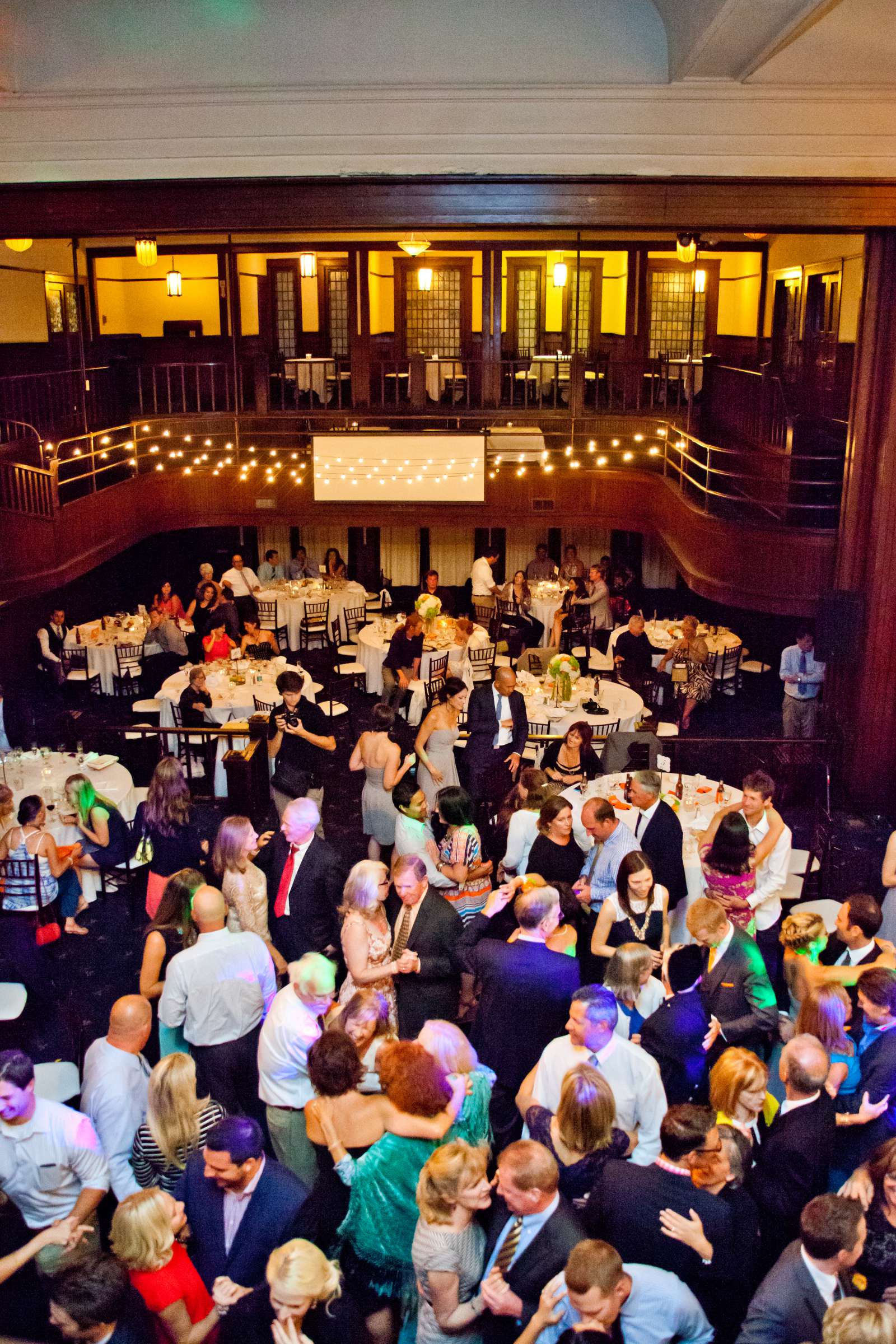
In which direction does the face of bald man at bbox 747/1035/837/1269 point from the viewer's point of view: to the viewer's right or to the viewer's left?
to the viewer's left

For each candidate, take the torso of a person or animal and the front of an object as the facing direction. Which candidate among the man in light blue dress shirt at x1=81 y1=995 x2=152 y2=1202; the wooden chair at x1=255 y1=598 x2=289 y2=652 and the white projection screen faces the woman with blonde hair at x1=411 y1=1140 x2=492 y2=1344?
the white projection screen

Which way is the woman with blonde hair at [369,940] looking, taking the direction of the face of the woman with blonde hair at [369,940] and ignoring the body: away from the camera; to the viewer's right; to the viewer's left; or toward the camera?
to the viewer's right

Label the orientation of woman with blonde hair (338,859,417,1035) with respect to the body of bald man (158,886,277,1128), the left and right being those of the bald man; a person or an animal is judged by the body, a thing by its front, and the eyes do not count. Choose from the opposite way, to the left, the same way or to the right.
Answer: to the right

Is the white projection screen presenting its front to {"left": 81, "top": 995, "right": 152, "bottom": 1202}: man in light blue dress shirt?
yes

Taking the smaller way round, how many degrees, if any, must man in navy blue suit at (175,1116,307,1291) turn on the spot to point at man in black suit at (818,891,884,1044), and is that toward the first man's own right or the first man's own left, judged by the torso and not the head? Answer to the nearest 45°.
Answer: approximately 135° to the first man's own left

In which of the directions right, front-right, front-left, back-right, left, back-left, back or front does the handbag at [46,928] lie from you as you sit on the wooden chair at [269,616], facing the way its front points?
back-right

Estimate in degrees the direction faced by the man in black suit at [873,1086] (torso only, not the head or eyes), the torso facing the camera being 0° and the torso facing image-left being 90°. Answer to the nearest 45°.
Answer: approximately 90°

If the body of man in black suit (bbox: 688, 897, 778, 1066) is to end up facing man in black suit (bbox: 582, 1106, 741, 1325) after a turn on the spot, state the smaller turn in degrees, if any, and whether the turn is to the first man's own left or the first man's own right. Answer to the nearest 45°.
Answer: approximately 45° to the first man's own left

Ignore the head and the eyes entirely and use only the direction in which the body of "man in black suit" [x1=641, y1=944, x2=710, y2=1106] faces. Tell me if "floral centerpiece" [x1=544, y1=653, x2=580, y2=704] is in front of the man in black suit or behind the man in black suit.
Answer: in front

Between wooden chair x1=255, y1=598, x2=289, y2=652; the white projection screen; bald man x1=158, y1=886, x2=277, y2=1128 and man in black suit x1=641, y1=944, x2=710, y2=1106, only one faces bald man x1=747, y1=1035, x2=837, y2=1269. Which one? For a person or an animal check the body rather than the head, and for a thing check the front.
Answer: the white projection screen

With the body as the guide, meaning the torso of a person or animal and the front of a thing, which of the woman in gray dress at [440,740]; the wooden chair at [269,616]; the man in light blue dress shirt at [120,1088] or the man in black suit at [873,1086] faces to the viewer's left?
the man in black suit

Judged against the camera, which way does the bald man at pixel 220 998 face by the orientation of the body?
away from the camera

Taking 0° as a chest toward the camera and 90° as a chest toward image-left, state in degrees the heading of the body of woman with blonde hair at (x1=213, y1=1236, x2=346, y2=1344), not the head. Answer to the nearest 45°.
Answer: approximately 45°

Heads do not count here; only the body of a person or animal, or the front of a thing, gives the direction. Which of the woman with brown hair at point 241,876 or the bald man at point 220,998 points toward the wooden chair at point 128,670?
the bald man

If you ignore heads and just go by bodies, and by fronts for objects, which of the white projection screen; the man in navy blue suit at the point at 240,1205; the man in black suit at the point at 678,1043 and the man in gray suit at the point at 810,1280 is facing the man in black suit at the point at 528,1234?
the white projection screen
